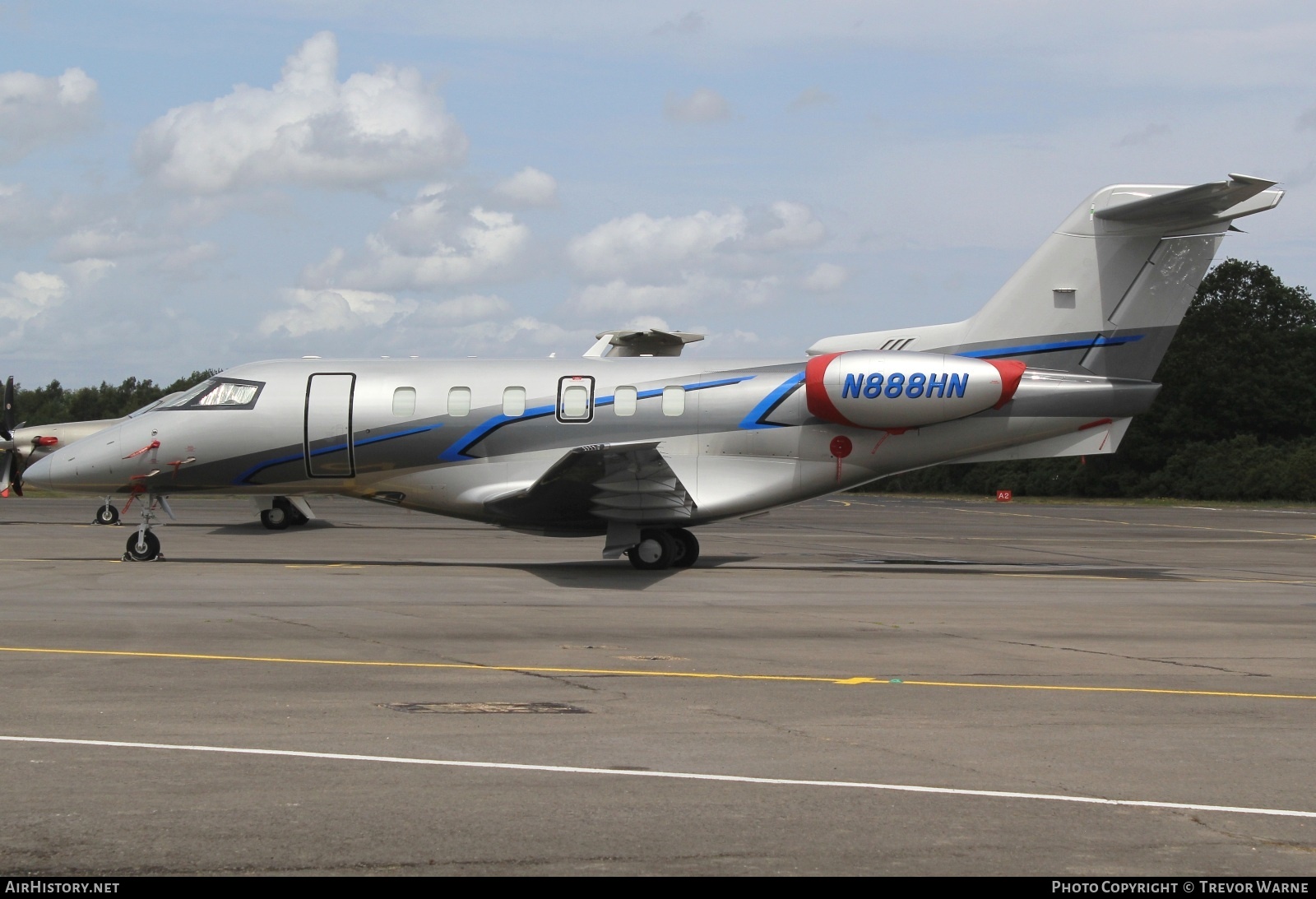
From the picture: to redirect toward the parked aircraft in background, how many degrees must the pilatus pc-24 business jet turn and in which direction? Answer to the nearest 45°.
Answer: approximately 45° to its right

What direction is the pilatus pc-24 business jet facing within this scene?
to the viewer's left

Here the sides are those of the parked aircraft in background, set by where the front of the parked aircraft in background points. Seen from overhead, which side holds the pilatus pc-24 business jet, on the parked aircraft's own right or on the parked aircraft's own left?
on the parked aircraft's own left

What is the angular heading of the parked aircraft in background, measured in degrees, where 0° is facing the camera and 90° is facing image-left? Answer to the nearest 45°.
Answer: approximately 90°

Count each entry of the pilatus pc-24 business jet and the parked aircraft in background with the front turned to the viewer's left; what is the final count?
2

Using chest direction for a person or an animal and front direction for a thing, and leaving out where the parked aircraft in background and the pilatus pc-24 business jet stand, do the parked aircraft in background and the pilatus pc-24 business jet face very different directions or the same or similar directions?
same or similar directions
